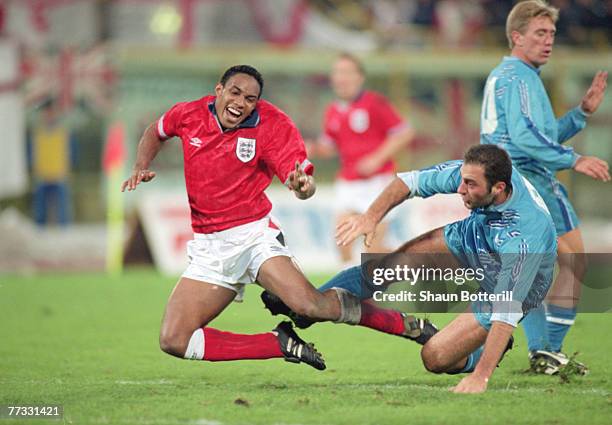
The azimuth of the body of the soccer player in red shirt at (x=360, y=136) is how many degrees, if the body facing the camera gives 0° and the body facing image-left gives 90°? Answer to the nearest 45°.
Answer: approximately 45°

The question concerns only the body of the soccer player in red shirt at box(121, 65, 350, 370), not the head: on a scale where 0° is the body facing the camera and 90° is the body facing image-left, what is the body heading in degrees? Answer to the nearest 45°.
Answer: approximately 0°

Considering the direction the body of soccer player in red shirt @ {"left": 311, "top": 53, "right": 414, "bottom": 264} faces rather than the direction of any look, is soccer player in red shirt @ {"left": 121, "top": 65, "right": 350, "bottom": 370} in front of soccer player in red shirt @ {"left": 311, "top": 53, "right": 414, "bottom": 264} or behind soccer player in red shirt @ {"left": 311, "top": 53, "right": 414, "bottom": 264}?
in front

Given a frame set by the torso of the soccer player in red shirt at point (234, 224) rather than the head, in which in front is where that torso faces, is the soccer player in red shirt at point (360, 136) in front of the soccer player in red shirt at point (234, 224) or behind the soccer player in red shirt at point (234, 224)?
behind

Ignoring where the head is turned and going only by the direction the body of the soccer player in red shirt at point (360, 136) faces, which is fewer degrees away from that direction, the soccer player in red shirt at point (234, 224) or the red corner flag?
the soccer player in red shirt

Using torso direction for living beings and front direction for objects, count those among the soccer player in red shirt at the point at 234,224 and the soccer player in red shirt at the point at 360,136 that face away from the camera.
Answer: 0

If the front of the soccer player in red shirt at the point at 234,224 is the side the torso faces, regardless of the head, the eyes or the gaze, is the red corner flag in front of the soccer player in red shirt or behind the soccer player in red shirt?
behind

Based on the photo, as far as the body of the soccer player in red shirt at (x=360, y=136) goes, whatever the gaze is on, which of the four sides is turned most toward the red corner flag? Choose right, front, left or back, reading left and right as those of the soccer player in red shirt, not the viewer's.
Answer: right
